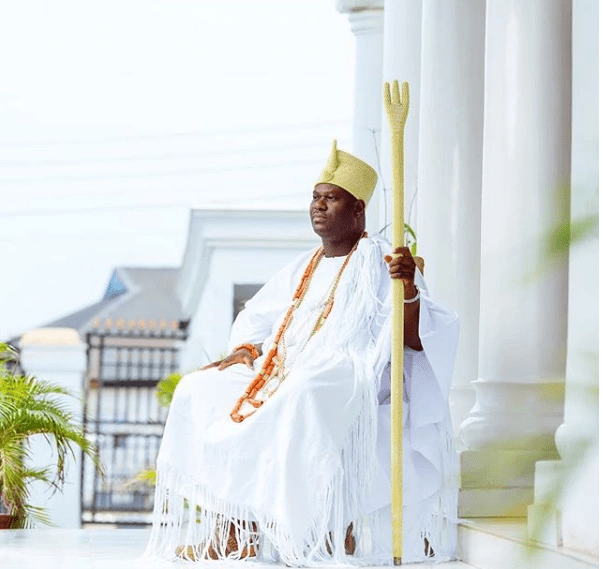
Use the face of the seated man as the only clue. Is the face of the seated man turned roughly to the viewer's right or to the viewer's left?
to the viewer's left

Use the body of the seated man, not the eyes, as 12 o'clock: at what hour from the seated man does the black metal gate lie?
The black metal gate is roughly at 4 o'clock from the seated man.

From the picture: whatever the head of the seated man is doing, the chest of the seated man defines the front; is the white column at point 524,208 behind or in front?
behind

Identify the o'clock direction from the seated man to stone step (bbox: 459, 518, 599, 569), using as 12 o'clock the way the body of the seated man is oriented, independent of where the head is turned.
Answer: The stone step is roughly at 8 o'clock from the seated man.

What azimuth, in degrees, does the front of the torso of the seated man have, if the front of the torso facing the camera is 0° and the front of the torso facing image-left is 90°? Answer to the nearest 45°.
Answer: approximately 45°

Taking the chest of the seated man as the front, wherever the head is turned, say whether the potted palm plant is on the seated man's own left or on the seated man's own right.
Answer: on the seated man's own right

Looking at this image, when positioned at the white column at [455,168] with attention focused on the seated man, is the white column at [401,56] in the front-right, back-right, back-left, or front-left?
back-right

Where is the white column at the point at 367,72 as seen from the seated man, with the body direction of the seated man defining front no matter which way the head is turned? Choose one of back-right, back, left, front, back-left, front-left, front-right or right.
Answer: back-right

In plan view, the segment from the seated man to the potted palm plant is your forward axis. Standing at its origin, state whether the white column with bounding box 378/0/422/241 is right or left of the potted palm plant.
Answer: right

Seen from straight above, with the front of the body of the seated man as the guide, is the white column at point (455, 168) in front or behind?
behind
